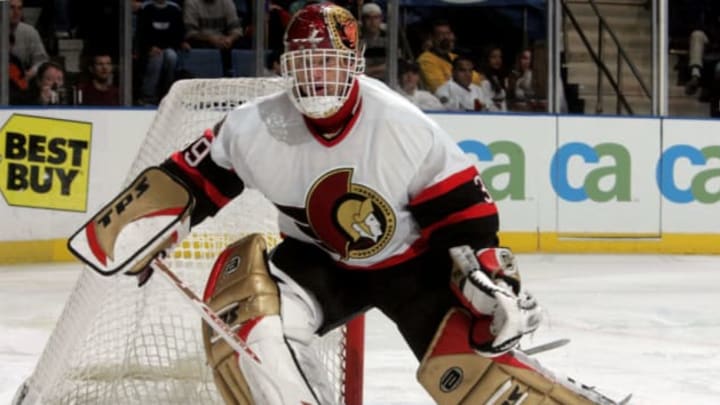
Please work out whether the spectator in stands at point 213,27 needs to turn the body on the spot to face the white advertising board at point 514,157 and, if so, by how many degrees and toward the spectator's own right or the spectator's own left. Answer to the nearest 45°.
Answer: approximately 90° to the spectator's own left

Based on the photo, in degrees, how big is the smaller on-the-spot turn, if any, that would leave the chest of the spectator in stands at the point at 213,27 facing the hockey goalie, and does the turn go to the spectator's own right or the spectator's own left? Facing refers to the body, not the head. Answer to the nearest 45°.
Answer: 0° — they already face them

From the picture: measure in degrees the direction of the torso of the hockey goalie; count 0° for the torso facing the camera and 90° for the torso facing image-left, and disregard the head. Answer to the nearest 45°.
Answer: approximately 0°

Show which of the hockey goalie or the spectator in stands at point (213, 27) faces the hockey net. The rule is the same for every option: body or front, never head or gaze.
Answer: the spectator in stands

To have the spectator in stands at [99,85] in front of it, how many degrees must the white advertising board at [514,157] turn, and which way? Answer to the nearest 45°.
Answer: approximately 90° to its right
